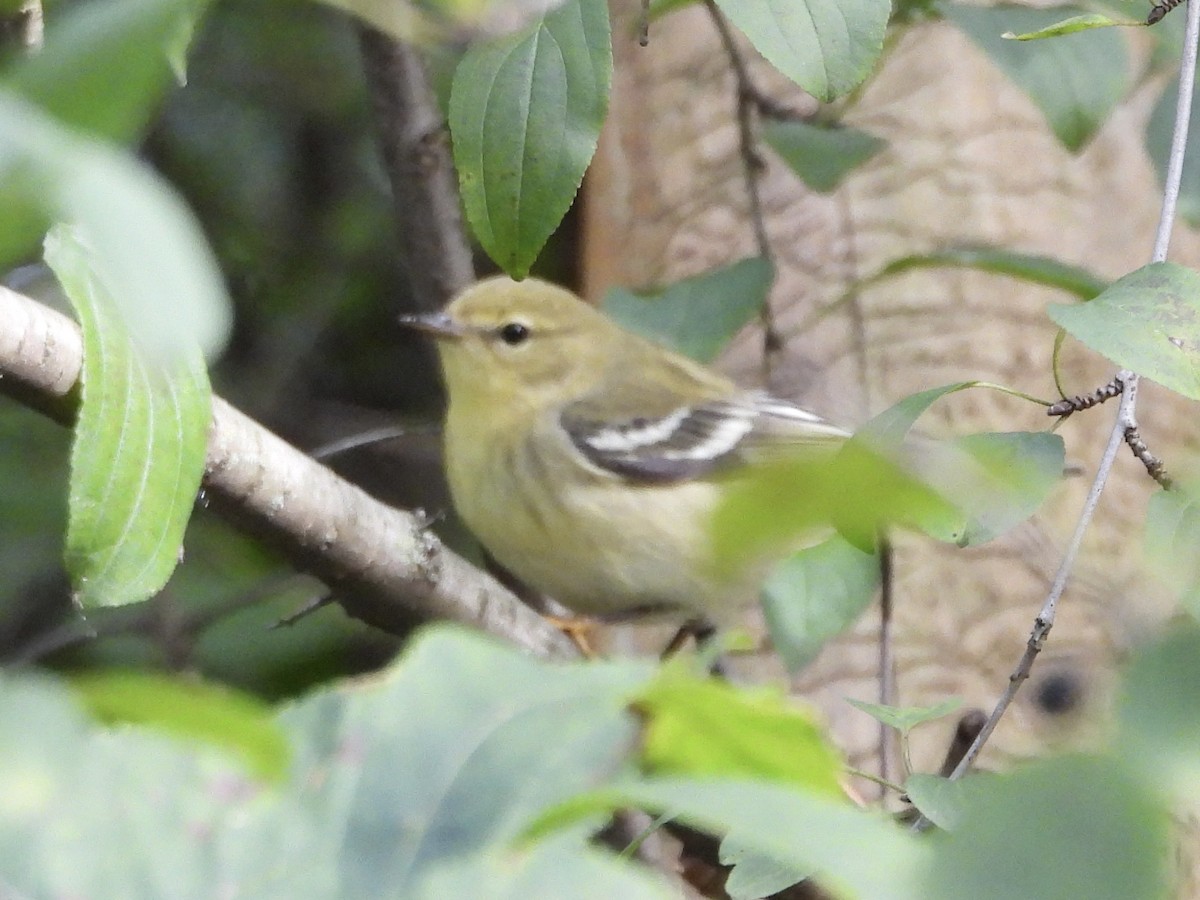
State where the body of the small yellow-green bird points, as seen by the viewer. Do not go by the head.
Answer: to the viewer's left

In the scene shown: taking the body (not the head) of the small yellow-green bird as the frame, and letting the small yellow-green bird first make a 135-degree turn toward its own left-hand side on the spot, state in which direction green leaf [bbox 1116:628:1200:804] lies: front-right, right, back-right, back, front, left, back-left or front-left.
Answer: front-right

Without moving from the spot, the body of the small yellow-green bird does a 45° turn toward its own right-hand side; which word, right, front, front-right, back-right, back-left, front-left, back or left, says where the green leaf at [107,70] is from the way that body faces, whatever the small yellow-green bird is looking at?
back-left

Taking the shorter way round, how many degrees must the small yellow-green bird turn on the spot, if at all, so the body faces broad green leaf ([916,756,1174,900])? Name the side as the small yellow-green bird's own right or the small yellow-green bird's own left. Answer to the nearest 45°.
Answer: approximately 90° to the small yellow-green bird's own left

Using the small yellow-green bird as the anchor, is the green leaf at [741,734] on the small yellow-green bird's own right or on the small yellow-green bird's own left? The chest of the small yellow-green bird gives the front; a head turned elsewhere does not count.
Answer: on the small yellow-green bird's own left

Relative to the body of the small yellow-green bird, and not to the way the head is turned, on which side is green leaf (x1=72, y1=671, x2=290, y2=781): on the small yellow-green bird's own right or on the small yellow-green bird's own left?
on the small yellow-green bird's own left
